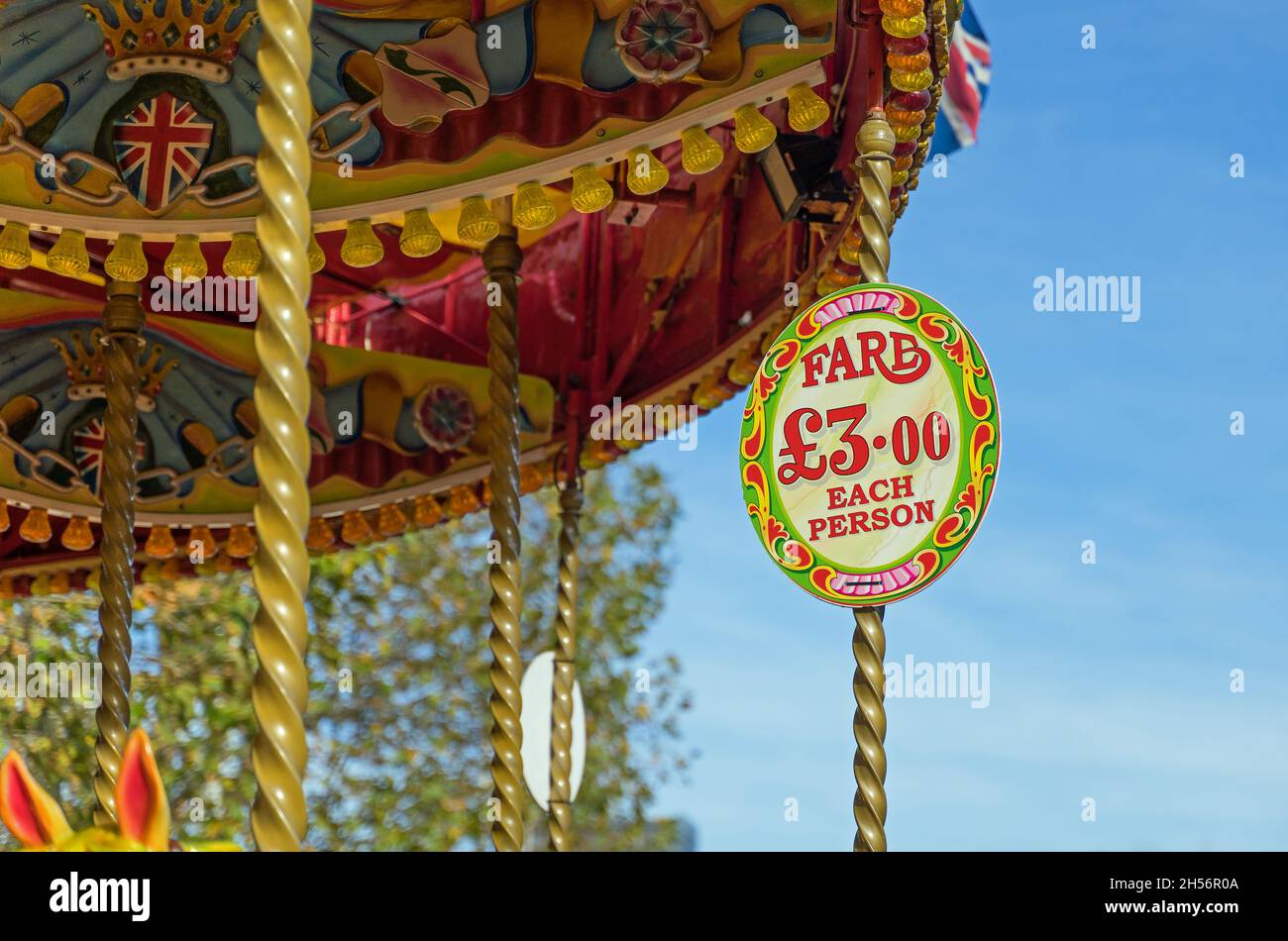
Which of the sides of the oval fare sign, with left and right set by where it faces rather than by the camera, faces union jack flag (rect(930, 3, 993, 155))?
back

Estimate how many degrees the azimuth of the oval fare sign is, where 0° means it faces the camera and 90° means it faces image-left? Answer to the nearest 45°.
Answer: approximately 0°
